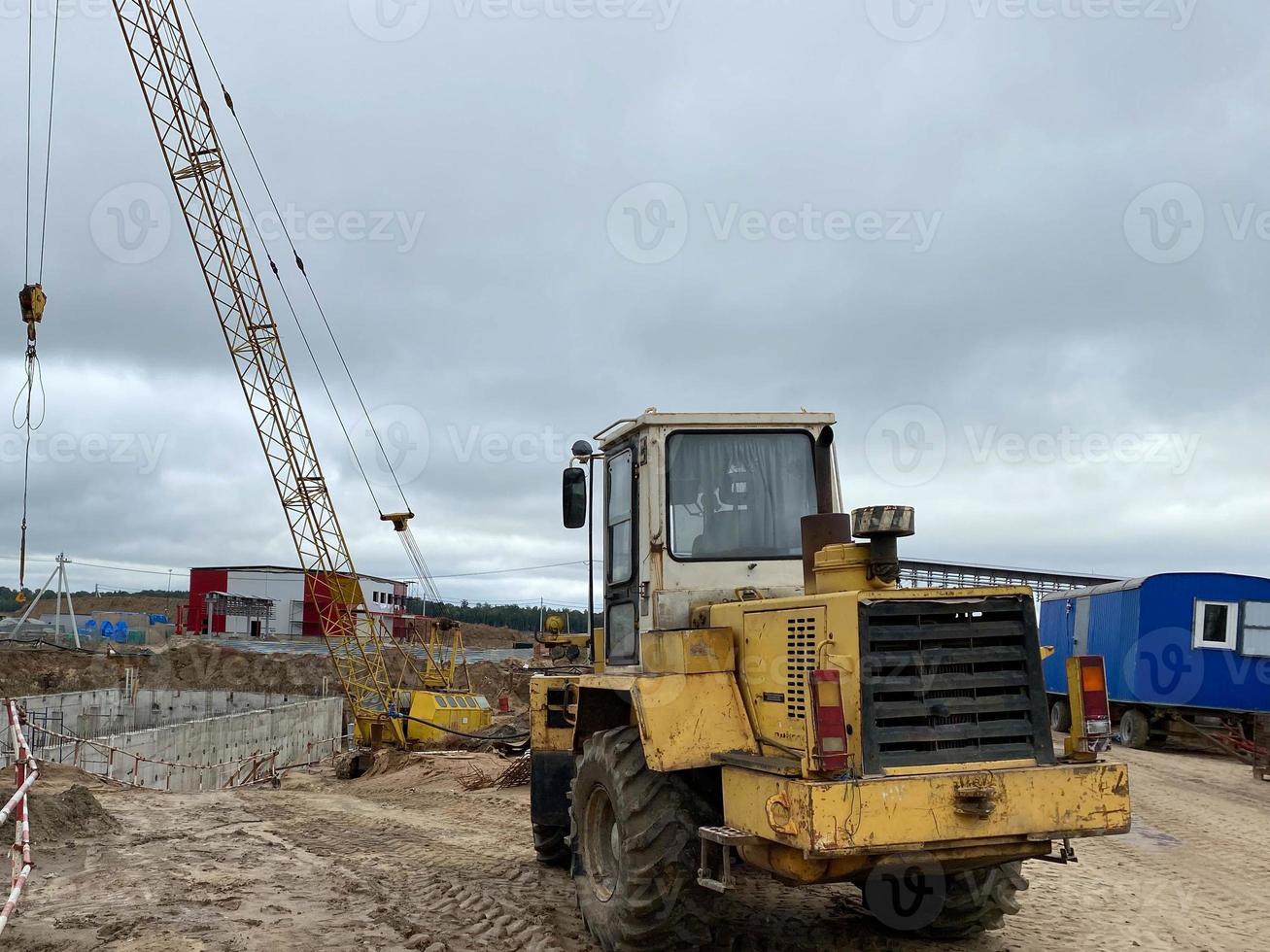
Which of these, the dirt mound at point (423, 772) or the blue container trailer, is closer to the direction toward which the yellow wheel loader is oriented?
the dirt mound

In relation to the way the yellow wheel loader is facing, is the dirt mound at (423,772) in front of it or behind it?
in front

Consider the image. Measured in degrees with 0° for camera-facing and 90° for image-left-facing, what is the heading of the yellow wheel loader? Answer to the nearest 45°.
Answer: approximately 135°

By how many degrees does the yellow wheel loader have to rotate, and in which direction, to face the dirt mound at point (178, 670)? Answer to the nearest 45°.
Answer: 0° — it already faces it

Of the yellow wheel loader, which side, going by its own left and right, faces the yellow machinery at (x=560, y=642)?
front
